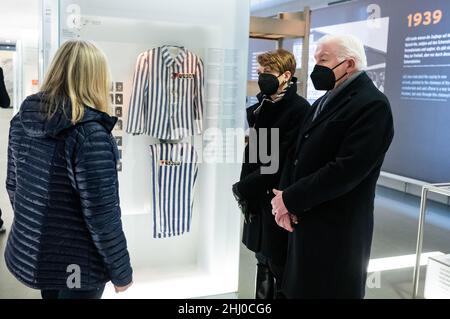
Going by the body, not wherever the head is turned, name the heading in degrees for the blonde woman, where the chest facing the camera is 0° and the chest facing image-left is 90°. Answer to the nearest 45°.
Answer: approximately 225°

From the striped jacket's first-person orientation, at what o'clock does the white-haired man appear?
The white-haired man is roughly at 11 o'clock from the striped jacket.

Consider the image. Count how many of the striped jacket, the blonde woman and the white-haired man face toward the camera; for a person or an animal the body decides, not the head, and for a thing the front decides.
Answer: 1

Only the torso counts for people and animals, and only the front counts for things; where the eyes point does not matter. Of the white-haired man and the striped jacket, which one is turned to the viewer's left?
the white-haired man

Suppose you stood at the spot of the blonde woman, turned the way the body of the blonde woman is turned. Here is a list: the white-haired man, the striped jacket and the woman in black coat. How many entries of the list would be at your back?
0

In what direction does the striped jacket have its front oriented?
toward the camera

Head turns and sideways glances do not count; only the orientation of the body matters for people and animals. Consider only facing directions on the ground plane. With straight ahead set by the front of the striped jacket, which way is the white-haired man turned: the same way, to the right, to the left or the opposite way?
to the right

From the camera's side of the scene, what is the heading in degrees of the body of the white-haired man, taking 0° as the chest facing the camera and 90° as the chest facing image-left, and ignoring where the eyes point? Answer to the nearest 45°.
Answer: approximately 90°

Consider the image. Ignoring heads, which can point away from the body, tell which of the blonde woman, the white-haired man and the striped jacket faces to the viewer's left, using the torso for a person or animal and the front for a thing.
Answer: the white-haired man

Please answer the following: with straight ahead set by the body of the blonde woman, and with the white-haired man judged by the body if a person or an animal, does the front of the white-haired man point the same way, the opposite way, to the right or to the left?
to the left

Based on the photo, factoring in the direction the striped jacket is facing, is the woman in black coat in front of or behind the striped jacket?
in front

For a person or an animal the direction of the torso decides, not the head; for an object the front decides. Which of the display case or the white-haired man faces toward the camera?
the display case

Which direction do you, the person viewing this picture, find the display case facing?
facing the viewer

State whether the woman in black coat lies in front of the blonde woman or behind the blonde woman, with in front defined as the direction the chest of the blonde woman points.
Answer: in front

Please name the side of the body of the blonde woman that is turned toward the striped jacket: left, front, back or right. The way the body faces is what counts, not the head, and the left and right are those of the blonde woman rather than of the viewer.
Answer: front
